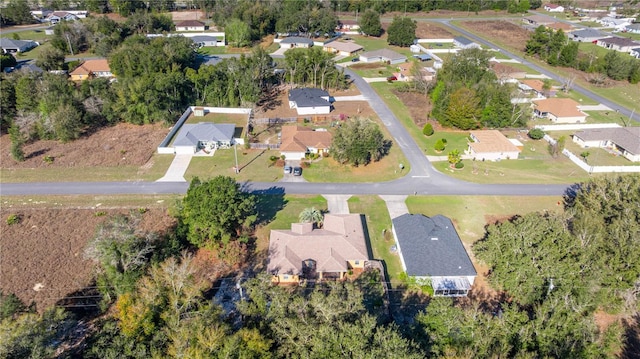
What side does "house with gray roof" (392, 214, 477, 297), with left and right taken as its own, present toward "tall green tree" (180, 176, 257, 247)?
left

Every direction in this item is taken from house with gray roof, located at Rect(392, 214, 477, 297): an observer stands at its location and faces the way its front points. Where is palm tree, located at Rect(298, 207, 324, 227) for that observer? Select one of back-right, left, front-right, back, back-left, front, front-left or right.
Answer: left

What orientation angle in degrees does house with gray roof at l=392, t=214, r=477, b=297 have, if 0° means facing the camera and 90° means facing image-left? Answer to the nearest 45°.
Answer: approximately 180°

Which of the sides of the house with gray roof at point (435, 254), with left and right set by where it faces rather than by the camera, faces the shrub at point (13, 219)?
left

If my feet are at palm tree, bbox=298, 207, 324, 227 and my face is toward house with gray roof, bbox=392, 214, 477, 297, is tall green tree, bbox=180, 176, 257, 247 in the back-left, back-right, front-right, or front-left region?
back-right
